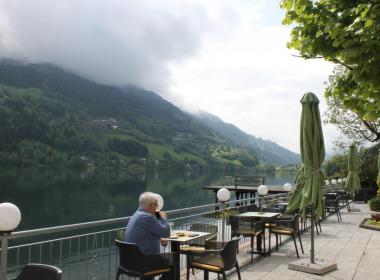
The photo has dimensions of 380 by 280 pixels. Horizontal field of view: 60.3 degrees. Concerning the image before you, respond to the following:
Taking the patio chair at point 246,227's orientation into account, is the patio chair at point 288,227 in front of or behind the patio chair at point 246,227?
in front

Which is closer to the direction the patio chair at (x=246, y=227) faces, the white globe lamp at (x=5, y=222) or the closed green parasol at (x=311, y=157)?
the closed green parasol

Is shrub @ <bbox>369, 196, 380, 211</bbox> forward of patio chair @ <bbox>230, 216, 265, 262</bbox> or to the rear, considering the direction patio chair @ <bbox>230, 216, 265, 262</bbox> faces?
forward

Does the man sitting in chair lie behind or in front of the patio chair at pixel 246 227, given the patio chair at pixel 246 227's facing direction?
behind

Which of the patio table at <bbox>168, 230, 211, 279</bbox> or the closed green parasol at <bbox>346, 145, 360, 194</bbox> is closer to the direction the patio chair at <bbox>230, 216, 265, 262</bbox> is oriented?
the closed green parasol

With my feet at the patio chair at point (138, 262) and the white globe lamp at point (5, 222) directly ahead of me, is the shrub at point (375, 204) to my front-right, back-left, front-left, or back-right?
back-right

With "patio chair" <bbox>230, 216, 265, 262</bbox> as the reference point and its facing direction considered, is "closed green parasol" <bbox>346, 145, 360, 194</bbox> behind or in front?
in front

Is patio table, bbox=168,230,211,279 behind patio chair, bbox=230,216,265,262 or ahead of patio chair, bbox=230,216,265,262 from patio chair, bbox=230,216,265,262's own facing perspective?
behind

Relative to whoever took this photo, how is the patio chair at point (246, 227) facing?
facing away from the viewer and to the right of the viewer

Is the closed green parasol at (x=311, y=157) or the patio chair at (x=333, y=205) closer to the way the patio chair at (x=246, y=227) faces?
the patio chair

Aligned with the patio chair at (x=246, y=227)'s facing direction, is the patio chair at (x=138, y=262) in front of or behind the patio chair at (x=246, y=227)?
behind

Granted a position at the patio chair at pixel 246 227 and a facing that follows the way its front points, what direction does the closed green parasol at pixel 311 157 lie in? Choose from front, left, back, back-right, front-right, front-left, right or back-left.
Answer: right

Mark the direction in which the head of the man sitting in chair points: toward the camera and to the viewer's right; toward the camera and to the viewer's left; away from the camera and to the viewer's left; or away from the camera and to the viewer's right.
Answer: away from the camera and to the viewer's right
